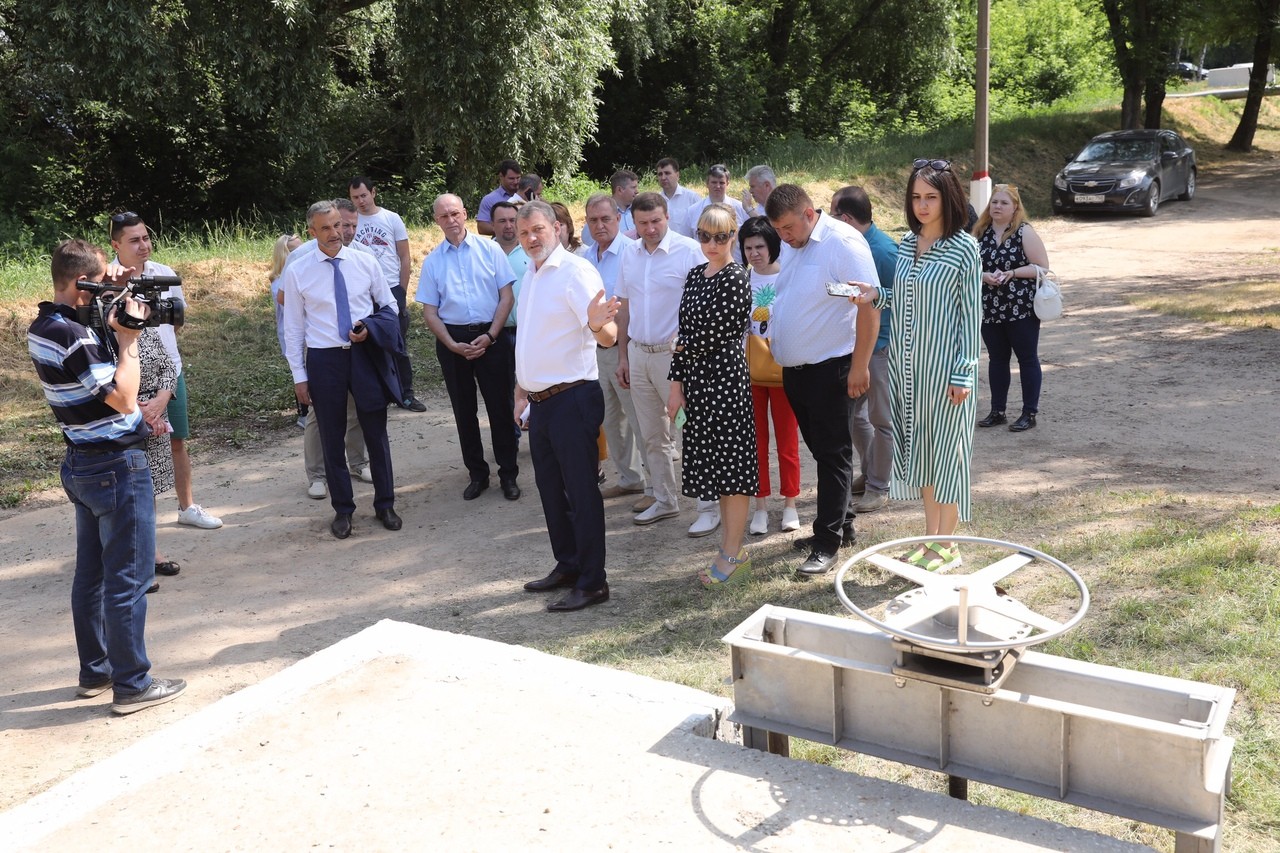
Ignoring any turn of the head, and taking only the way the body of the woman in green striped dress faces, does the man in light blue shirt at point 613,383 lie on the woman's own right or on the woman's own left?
on the woman's own right

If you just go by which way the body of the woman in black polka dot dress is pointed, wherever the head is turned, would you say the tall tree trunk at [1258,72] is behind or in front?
behind

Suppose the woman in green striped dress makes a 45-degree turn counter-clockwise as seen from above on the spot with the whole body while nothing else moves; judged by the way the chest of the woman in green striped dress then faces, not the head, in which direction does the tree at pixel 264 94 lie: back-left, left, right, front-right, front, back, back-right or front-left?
back-right

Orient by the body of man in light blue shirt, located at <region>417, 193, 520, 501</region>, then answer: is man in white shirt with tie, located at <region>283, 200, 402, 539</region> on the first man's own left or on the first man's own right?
on the first man's own right

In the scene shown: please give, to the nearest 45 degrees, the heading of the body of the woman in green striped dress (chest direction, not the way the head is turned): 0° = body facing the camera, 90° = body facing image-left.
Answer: approximately 45°

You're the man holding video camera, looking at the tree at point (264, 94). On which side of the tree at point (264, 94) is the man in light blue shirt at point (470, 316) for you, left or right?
right

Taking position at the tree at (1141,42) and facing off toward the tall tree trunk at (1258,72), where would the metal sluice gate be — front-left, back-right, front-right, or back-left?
back-right

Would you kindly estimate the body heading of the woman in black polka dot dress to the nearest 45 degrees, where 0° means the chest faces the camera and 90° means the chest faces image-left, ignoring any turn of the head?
approximately 45°

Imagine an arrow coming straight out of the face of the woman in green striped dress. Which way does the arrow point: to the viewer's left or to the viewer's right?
to the viewer's left

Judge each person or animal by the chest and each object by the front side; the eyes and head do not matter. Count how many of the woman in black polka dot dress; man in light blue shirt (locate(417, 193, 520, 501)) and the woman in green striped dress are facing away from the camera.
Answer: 0

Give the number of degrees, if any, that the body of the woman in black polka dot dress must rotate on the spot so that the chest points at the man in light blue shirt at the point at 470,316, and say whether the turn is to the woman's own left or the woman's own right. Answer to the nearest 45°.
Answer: approximately 90° to the woman's own right

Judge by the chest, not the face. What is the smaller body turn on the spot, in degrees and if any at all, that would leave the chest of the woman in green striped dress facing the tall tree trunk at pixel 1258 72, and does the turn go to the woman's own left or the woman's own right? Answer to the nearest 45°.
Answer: approximately 135° to the woman's own right

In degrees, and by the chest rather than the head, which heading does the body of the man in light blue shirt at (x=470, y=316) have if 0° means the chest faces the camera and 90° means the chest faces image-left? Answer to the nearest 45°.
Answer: approximately 0°

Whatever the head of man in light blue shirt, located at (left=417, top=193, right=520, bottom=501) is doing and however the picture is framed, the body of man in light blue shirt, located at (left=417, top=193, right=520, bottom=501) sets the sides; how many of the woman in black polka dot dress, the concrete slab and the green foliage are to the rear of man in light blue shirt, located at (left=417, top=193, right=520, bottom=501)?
1

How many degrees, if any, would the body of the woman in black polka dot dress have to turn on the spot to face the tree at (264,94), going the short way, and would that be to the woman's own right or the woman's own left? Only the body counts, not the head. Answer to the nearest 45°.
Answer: approximately 90° to the woman's own right

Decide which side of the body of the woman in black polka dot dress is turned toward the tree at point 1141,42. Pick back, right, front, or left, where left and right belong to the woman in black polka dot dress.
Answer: back

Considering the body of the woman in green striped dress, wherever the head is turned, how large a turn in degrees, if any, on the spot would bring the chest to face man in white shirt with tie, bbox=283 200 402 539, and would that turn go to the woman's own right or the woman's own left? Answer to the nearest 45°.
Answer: approximately 45° to the woman's own right

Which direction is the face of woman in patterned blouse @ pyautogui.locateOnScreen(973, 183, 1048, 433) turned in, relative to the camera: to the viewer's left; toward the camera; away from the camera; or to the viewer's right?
toward the camera
